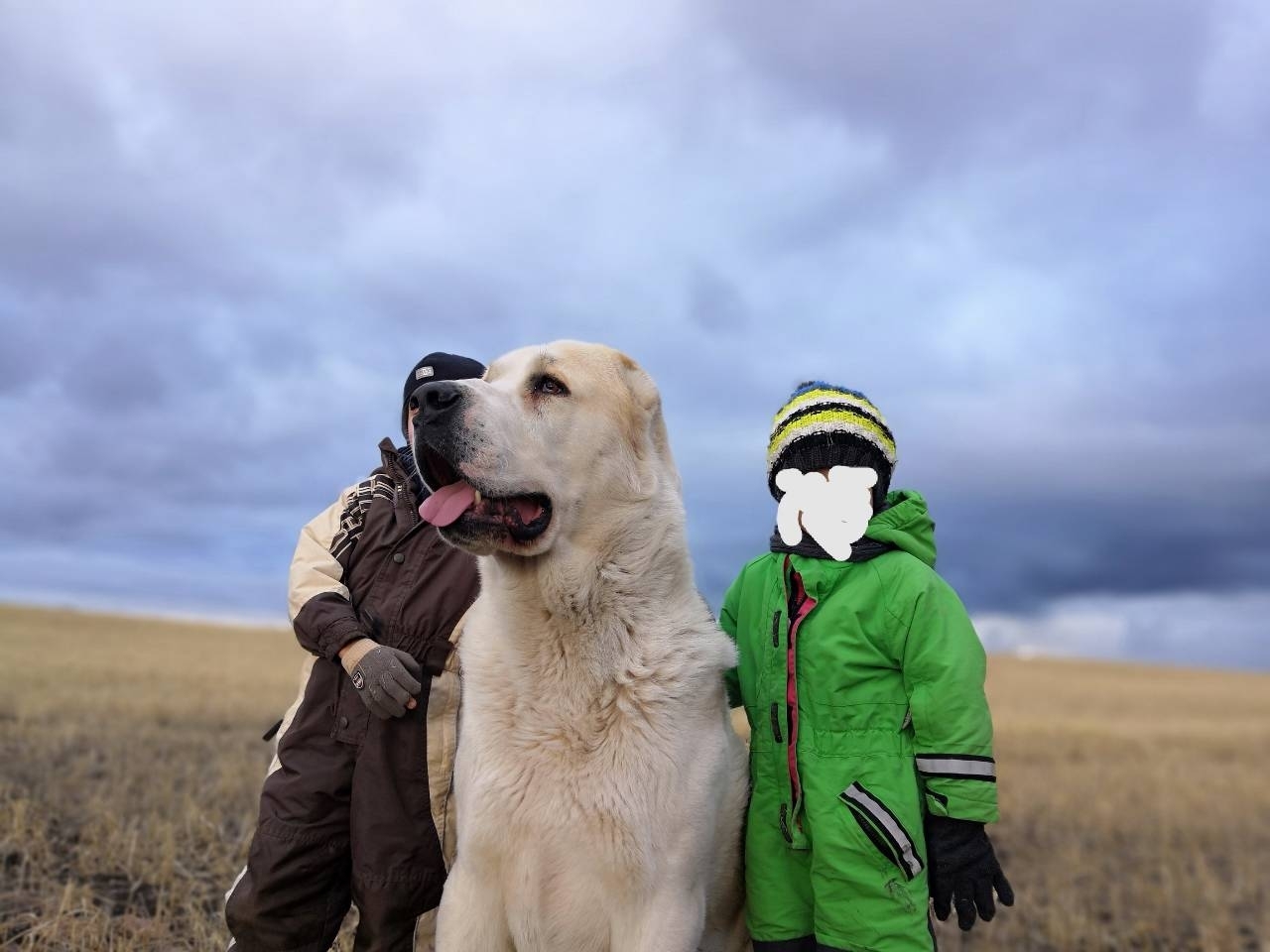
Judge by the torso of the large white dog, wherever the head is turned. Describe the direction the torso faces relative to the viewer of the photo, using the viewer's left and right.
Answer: facing the viewer and to the left of the viewer

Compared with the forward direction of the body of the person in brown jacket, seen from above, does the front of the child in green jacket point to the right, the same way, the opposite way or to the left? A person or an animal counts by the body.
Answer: to the right

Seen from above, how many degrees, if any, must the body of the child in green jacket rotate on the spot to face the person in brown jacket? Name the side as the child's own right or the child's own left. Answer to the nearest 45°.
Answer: approximately 45° to the child's own right

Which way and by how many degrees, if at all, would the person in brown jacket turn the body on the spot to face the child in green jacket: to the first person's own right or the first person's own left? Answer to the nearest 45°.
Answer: approximately 45° to the first person's own left

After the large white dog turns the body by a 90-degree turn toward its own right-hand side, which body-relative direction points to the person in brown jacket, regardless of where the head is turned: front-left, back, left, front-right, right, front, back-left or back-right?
front
